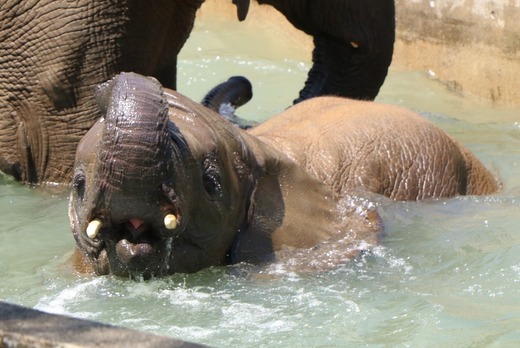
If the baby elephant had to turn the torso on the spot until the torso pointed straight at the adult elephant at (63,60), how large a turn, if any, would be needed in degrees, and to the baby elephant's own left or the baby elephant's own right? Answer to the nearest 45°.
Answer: approximately 90° to the baby elephant's own right

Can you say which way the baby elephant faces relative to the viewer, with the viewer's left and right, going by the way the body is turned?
facing the viewer and to the left of the viewer
